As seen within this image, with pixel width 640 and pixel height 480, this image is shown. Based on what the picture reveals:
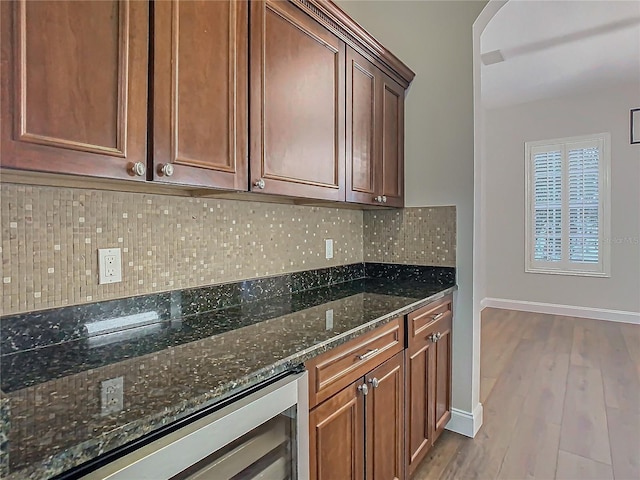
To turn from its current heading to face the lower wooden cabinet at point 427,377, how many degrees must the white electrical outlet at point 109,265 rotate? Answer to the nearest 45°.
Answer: approximately 45° to its left

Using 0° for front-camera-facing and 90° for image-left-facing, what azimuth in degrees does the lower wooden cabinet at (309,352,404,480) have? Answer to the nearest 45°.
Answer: approximately 315°

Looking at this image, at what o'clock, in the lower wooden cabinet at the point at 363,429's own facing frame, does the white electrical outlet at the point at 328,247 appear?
The white electrical outlet is roughly at 7 o'clock from the lower wooden cabinet.

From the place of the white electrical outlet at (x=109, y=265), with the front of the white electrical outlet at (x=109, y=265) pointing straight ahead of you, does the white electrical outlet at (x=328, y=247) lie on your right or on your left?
on your left

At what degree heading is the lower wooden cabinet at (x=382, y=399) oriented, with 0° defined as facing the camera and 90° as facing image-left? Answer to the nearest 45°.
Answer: approximately 315°

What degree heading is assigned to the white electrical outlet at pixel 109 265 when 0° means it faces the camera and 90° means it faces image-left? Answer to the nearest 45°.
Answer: approximately 315°

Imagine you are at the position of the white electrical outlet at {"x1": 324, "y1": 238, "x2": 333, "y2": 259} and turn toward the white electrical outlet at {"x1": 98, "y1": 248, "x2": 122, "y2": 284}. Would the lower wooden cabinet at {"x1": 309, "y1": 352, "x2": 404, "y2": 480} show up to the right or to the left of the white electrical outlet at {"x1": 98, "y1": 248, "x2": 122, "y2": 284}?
left
